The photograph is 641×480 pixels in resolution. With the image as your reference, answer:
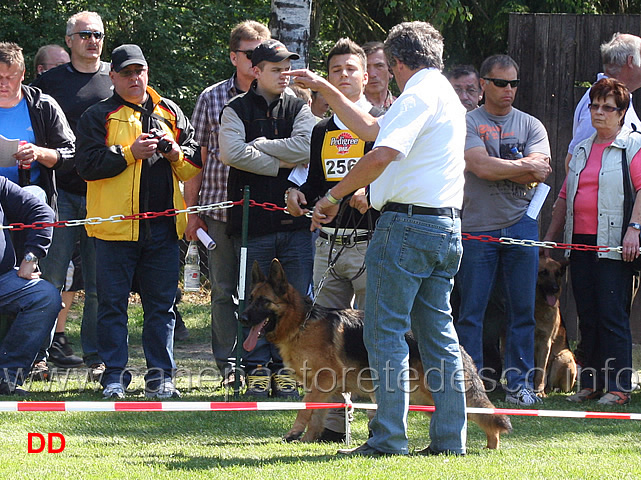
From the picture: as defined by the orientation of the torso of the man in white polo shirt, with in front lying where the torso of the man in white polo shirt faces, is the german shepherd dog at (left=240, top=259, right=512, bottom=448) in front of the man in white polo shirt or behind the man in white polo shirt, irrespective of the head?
in front

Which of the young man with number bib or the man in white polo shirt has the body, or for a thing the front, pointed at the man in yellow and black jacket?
the man in white polo shirt

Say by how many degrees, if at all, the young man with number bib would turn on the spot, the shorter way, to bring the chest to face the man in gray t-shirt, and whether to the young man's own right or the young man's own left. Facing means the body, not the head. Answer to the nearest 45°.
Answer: approximately 135° to the young man's own left

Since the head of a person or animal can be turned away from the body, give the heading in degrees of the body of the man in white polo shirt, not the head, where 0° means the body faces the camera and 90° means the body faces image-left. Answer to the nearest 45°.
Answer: approximately 135°

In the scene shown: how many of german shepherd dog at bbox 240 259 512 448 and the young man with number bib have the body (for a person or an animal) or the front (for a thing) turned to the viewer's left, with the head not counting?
1

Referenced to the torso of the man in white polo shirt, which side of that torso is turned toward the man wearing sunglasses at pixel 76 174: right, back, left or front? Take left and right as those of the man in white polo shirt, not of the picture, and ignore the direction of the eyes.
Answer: front

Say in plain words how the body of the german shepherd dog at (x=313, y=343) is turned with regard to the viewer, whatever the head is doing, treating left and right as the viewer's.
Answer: facing to the left of the viewer

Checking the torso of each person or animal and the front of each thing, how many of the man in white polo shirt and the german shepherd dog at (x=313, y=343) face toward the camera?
0

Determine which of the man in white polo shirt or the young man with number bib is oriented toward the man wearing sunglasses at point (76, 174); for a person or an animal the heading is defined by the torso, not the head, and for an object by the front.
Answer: the man in white polo shirt

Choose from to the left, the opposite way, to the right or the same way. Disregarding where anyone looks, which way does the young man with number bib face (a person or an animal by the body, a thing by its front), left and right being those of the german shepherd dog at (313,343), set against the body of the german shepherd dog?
to the left

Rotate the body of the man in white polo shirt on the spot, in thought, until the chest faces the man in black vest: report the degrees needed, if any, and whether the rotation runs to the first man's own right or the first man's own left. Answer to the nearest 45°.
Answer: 0° — they already face them

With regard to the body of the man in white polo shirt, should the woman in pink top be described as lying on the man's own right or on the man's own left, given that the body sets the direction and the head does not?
on the man's own right

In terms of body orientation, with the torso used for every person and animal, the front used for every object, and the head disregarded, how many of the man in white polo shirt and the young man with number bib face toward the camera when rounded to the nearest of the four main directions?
1

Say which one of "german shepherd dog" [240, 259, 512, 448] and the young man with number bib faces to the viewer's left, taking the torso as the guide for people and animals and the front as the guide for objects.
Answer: the german shepherd dog

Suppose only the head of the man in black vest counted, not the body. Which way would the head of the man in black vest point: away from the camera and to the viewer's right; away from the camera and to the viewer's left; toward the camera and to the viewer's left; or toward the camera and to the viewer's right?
toward the camera and to the viewer's right
